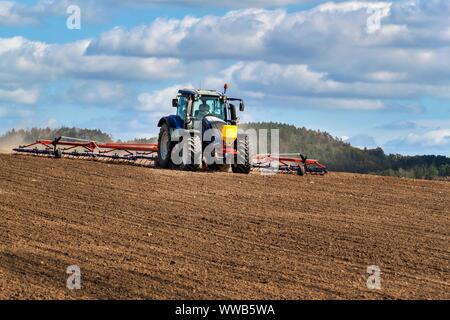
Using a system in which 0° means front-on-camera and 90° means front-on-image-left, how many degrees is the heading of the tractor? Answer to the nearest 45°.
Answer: approximately 315°
